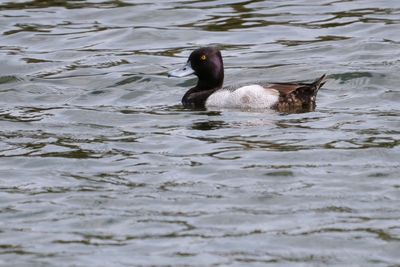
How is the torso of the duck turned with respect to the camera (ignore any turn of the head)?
to the viewer's left
